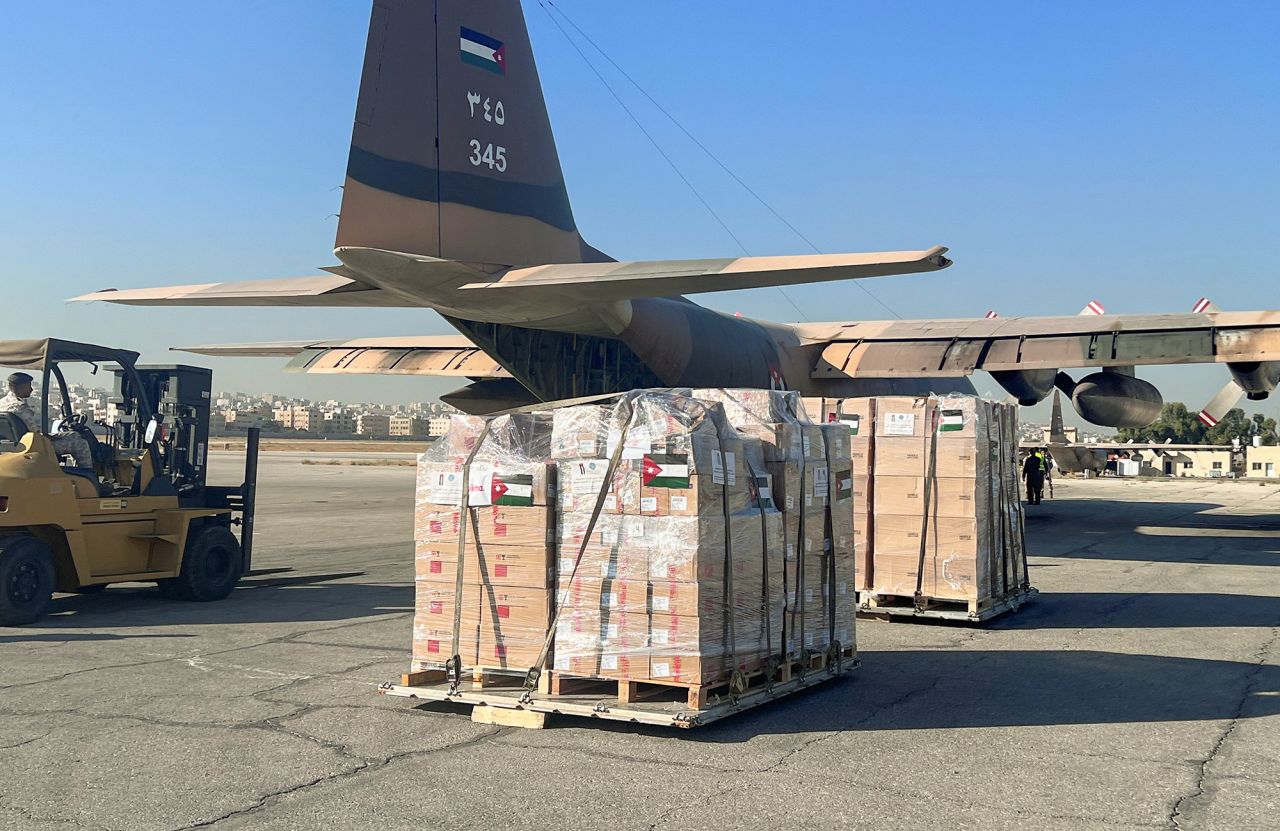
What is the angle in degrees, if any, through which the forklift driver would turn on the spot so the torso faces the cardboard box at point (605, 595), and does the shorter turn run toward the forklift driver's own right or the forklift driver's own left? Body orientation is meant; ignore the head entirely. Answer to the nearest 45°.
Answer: approximately 45° to the forklift driver's own right

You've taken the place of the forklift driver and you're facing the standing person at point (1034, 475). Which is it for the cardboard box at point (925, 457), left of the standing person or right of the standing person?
right

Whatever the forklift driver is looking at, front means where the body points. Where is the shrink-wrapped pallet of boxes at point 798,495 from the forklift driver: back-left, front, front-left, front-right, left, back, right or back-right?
front-right

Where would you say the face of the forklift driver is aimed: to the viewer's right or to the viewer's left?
to the viewer's right

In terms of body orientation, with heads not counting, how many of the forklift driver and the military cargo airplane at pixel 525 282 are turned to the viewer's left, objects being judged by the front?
0

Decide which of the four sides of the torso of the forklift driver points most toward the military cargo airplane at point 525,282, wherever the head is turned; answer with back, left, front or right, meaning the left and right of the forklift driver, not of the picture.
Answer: front

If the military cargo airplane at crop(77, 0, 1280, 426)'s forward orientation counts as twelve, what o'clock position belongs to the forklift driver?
The forklift driver is roughly at 7 o'clock from the military cargo airplane.

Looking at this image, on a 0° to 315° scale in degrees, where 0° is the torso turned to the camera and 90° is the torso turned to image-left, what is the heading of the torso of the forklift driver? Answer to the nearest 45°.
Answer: approximately 270°

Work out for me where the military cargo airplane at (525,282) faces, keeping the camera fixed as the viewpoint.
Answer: facing away from the viewer and to the right of the viewer

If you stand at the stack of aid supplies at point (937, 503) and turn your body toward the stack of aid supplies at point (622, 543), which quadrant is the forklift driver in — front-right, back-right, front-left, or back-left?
front-right
